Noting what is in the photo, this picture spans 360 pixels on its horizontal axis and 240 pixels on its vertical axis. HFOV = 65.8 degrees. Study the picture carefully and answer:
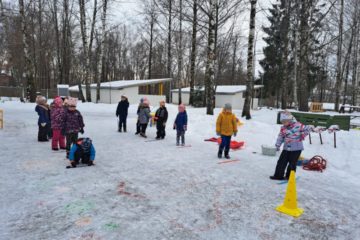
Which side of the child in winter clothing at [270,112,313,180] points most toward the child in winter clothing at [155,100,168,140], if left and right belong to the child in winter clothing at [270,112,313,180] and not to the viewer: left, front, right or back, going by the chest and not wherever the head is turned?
right

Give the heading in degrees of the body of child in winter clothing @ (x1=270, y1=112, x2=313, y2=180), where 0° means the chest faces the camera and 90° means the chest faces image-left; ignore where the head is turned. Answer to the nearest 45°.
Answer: approximately 45°

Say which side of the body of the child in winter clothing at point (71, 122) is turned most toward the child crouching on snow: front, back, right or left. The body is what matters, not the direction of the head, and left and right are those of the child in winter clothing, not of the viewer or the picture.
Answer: front

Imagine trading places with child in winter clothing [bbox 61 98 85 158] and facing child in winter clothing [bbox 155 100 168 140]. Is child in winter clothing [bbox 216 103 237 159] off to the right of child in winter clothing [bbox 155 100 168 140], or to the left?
right

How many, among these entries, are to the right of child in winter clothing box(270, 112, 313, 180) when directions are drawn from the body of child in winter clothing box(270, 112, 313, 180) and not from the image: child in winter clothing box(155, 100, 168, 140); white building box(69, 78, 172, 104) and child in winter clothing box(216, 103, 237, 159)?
3

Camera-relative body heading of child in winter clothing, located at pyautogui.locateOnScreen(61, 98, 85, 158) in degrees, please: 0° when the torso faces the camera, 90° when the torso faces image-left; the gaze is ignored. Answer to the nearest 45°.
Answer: approximately 0°

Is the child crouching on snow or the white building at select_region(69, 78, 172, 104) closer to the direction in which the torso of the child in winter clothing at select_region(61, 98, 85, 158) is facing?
the child crouching on snow

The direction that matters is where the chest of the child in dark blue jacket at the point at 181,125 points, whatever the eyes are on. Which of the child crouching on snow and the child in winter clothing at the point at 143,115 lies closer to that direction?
the child crouching on snow

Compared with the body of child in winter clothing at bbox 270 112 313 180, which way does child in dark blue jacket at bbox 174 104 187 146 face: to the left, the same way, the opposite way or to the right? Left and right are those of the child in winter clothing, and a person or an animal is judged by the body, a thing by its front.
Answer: to the left

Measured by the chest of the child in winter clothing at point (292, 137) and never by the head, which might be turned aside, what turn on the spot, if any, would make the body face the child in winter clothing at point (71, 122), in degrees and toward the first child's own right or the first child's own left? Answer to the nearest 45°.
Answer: approximately 45° to the first child's own right

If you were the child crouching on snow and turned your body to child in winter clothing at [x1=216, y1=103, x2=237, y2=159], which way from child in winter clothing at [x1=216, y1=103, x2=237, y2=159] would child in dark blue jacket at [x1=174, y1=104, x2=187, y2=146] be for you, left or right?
left

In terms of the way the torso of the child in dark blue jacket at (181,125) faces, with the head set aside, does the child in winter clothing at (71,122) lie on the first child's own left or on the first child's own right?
on the first child's own right
